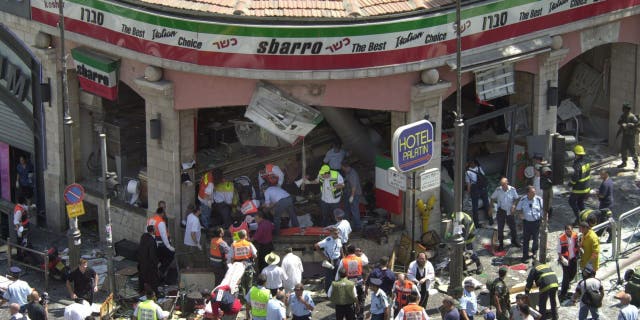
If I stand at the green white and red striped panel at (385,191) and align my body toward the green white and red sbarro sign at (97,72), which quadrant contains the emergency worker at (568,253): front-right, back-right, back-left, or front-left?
back-left

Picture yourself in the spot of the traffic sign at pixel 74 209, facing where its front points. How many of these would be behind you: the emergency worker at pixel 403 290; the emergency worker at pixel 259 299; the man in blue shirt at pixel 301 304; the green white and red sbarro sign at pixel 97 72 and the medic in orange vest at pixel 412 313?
1

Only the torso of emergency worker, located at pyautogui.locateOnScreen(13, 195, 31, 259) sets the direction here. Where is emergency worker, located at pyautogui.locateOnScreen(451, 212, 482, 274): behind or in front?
in front

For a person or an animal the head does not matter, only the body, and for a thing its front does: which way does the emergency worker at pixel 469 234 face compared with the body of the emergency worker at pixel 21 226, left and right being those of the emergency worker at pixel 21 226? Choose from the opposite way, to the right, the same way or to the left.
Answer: the opposite way

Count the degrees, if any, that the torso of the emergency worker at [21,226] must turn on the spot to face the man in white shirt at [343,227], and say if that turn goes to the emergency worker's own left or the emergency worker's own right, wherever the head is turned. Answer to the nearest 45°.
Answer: approximately 45° to the emergency worker's own right

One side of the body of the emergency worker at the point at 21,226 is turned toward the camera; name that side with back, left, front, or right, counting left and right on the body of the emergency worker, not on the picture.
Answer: right

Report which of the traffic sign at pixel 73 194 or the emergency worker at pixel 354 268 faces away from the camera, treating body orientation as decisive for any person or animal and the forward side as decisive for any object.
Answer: the emergency worker

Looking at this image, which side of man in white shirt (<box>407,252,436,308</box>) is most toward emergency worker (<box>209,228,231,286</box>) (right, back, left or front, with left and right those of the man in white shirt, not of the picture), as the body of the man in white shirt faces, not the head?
right

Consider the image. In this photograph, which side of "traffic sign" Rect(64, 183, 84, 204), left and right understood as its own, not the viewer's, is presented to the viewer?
front

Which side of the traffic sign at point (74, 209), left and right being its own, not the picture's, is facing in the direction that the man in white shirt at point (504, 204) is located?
left

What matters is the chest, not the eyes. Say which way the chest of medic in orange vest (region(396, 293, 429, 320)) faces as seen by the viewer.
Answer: away from the camera

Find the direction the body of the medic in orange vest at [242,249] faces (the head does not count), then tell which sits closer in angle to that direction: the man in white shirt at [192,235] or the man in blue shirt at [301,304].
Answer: the man in white shirt

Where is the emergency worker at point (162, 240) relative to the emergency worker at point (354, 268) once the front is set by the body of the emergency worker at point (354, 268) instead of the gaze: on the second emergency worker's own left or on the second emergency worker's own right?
on the second emergency worker's own left

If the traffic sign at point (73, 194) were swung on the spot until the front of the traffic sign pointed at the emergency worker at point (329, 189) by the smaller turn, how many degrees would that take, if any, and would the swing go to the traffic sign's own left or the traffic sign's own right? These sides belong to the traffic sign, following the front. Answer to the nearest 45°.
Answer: approximately 90° to the traffic sign's own left

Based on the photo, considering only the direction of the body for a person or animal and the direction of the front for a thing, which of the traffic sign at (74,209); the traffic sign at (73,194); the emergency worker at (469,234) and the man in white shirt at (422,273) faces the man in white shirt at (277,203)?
the emergency worker
